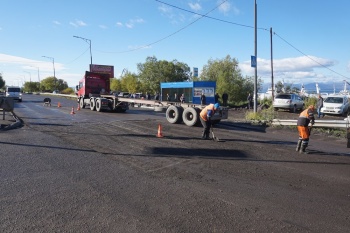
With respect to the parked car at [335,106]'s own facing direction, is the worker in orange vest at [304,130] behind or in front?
in front

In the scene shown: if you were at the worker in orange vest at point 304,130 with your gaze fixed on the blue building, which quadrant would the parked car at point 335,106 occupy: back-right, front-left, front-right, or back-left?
front-right

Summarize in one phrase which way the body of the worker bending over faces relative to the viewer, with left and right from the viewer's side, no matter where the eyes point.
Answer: facing to the right of the viewer

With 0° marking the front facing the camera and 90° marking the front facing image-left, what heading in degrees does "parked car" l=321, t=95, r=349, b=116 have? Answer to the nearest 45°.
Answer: approximately 45°

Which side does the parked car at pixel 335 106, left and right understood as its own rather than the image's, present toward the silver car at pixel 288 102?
right
